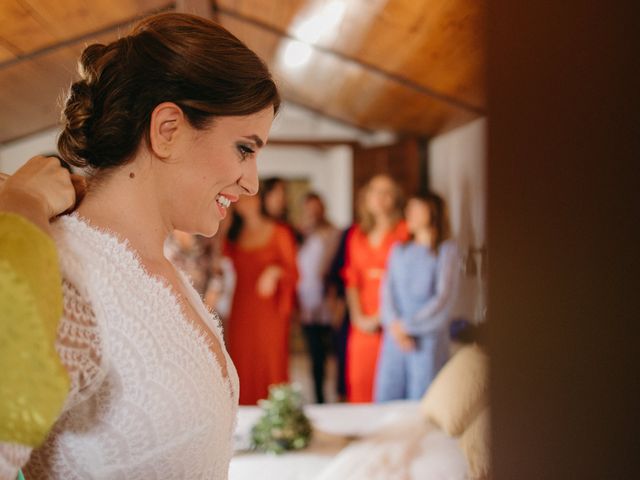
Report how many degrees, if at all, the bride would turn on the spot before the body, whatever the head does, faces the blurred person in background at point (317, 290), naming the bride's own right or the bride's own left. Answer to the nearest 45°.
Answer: approximately 90° to the bride's own left

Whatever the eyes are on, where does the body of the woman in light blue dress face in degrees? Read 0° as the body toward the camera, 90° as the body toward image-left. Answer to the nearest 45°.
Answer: approximately 45°

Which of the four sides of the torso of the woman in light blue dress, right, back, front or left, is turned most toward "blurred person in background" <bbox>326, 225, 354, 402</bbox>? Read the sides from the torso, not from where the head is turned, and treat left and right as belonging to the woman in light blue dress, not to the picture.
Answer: right

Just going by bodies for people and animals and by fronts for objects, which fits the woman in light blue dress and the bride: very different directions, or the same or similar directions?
very different directions

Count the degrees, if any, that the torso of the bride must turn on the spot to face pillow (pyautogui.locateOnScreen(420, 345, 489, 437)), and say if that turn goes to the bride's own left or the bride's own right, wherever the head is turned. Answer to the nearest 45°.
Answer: approximately 45° to the bride's own left

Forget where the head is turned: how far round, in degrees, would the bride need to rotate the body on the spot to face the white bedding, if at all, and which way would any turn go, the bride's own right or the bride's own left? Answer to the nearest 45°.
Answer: approximately 45° to the bride's own left

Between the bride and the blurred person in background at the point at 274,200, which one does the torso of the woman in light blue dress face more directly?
the bride

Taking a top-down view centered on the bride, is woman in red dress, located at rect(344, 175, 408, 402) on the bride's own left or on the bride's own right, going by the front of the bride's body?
on the bride's own left

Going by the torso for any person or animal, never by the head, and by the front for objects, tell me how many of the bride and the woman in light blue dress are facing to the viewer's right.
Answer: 1

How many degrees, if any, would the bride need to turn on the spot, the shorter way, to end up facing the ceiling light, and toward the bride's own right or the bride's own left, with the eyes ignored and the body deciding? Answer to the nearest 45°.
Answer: approximately 90° to the bride's own left

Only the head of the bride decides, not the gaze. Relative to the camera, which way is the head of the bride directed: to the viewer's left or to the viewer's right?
to the viewer's right

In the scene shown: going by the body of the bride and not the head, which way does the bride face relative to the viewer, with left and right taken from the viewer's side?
facing to the right of the viewer
